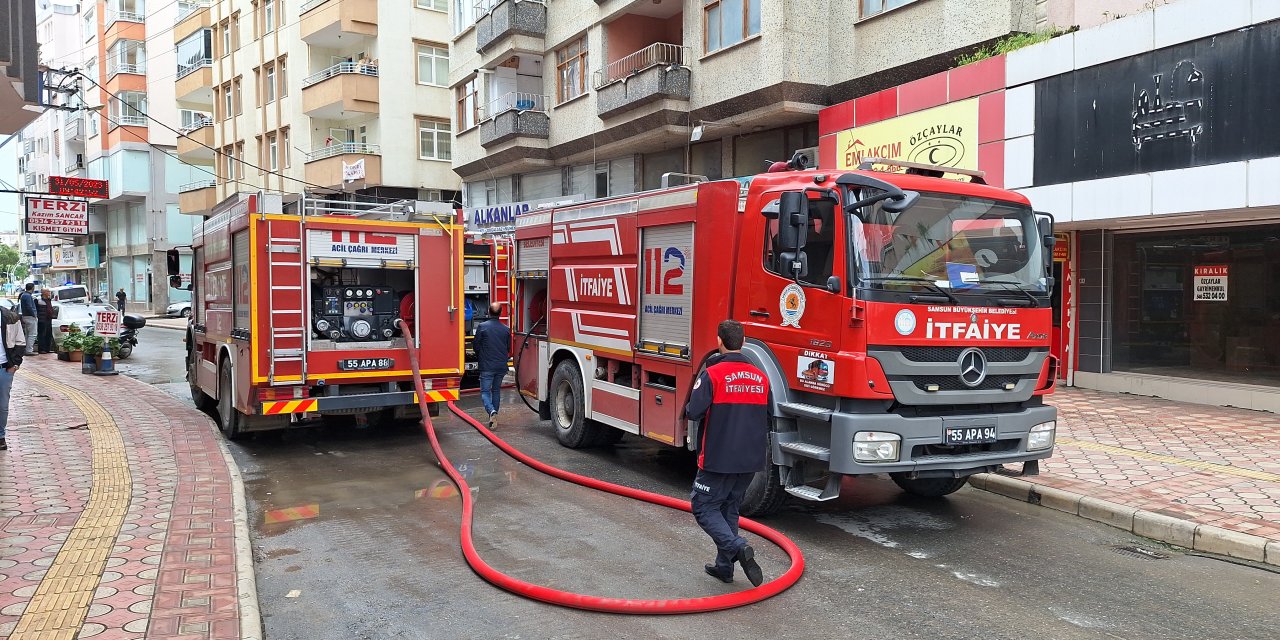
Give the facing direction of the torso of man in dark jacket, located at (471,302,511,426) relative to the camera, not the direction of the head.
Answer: away from the camera

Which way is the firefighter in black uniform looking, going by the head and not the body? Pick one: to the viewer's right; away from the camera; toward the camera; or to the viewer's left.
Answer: away from the camera

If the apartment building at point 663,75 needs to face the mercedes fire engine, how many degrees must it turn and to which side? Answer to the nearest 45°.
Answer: approximately 45° to its left

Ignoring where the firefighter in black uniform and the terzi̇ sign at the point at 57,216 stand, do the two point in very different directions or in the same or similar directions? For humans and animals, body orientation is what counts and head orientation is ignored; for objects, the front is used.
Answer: very different directions

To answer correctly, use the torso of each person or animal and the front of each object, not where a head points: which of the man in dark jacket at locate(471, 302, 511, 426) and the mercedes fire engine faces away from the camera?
the man in dark jacket

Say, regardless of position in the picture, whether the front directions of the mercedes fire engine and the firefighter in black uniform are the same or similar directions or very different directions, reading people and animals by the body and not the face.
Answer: very different directions

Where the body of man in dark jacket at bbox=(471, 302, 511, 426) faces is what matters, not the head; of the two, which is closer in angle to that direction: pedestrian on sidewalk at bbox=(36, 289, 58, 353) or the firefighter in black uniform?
the pedestrian on sidewalk

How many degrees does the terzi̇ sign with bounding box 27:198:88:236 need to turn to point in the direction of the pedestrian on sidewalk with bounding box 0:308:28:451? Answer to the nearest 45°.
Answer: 0° — it already faces them

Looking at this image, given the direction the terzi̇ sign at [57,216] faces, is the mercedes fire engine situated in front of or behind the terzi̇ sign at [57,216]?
in front

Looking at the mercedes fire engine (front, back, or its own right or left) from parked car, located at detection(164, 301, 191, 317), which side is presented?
back

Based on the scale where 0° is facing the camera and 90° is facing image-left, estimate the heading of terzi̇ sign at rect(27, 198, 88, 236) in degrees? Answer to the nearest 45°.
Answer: approximately 0°

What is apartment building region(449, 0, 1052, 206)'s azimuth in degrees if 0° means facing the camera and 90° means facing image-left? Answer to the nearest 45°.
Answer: approximately 45°

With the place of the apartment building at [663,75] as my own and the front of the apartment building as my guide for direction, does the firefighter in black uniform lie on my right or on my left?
on my left
